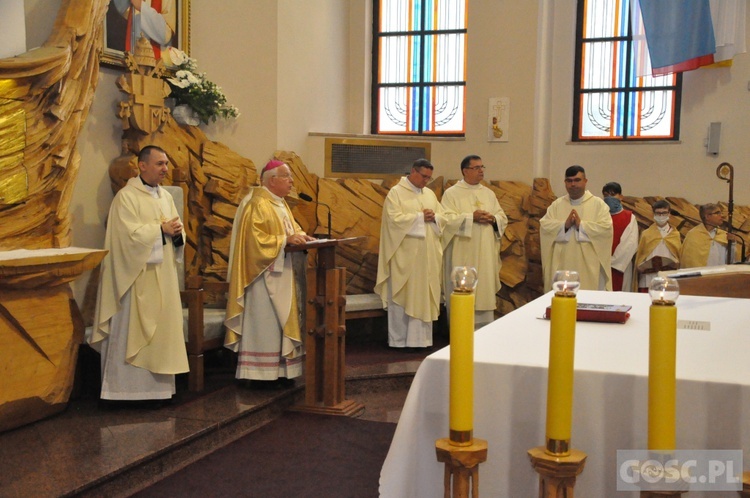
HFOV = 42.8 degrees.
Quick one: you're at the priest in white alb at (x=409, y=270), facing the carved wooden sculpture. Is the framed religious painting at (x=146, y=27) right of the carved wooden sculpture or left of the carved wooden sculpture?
right

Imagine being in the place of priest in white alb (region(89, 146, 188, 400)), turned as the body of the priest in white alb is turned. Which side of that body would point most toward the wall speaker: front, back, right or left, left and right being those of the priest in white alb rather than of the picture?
left

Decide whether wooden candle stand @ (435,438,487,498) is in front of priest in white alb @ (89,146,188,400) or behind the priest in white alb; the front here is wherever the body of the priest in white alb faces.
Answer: in front

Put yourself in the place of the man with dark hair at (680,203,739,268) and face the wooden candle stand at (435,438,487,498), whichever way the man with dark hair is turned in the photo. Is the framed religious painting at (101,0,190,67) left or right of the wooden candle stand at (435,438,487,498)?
right

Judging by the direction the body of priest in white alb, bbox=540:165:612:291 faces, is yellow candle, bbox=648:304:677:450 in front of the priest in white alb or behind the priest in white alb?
in front

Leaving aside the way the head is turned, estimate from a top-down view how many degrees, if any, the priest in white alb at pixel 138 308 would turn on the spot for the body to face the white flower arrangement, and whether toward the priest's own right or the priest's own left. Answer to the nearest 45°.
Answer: approximately 135° to the priest's own left

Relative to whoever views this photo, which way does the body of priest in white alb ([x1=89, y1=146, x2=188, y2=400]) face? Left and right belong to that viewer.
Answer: facing the viewer and to the right of the viewer
